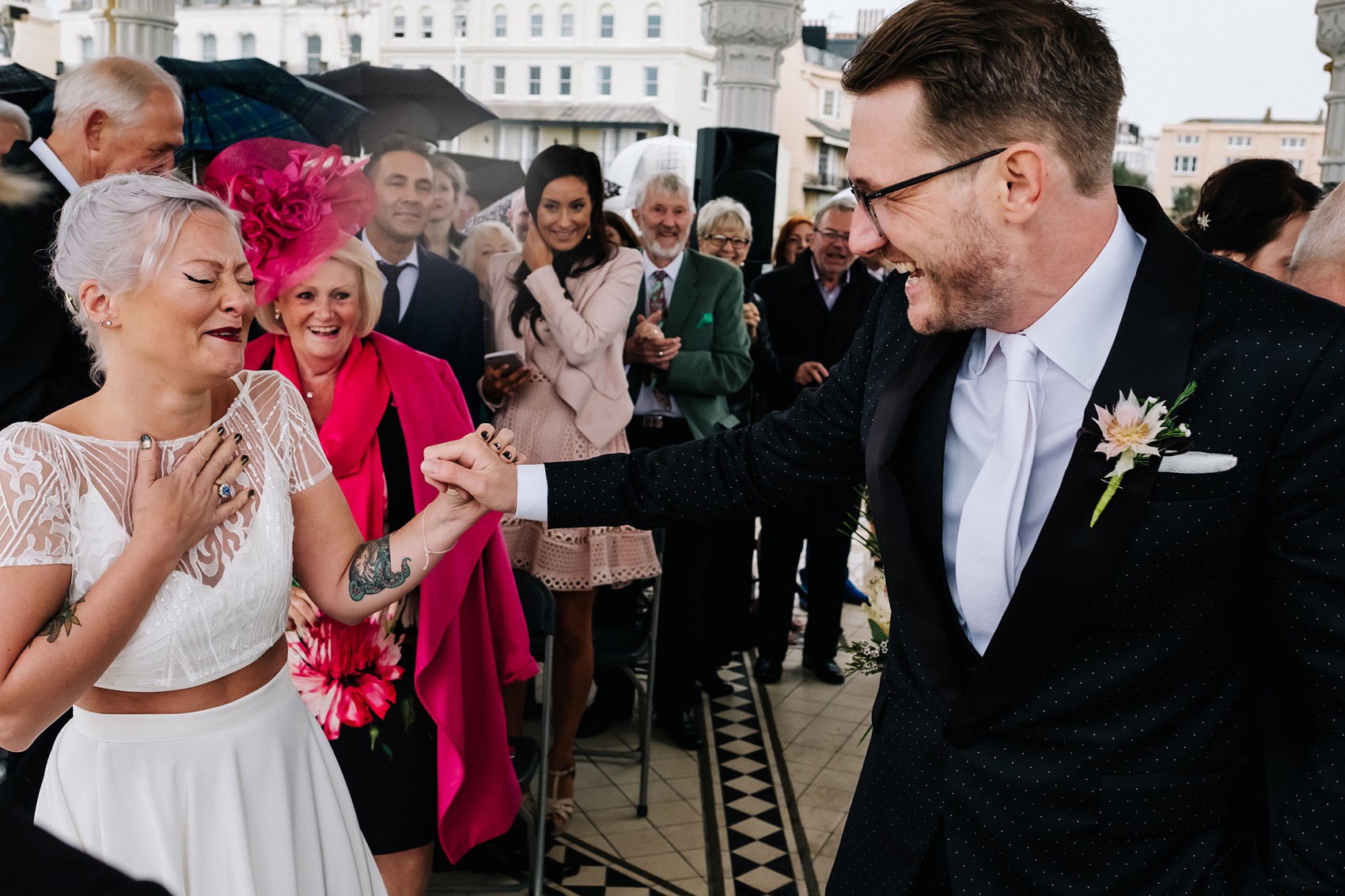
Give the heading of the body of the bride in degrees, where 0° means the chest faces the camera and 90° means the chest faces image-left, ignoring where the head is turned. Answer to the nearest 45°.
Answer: approximately 315°

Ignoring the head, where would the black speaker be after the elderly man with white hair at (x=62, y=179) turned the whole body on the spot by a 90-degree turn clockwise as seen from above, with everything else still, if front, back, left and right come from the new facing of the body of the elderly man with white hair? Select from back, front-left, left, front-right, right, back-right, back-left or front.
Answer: back-left

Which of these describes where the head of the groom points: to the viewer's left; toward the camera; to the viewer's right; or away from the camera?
to the viewer's left

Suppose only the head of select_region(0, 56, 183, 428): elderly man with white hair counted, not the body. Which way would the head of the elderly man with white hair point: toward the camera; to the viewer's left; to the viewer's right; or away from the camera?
to the viewer's right

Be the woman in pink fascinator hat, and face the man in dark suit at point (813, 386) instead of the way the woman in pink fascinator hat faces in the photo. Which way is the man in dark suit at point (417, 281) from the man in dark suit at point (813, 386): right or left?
left

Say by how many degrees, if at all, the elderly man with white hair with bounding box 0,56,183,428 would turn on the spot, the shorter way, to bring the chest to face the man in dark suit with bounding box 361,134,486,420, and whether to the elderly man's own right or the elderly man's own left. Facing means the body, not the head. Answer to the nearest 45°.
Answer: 0° — they already face them

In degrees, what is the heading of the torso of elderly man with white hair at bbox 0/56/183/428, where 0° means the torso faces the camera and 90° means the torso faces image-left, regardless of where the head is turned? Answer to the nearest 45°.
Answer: approximately 270°

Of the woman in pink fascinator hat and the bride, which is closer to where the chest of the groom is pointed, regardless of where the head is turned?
the bride

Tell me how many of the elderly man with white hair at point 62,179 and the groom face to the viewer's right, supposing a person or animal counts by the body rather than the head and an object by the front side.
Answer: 1

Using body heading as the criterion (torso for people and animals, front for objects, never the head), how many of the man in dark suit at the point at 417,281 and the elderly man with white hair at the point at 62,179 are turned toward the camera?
1
